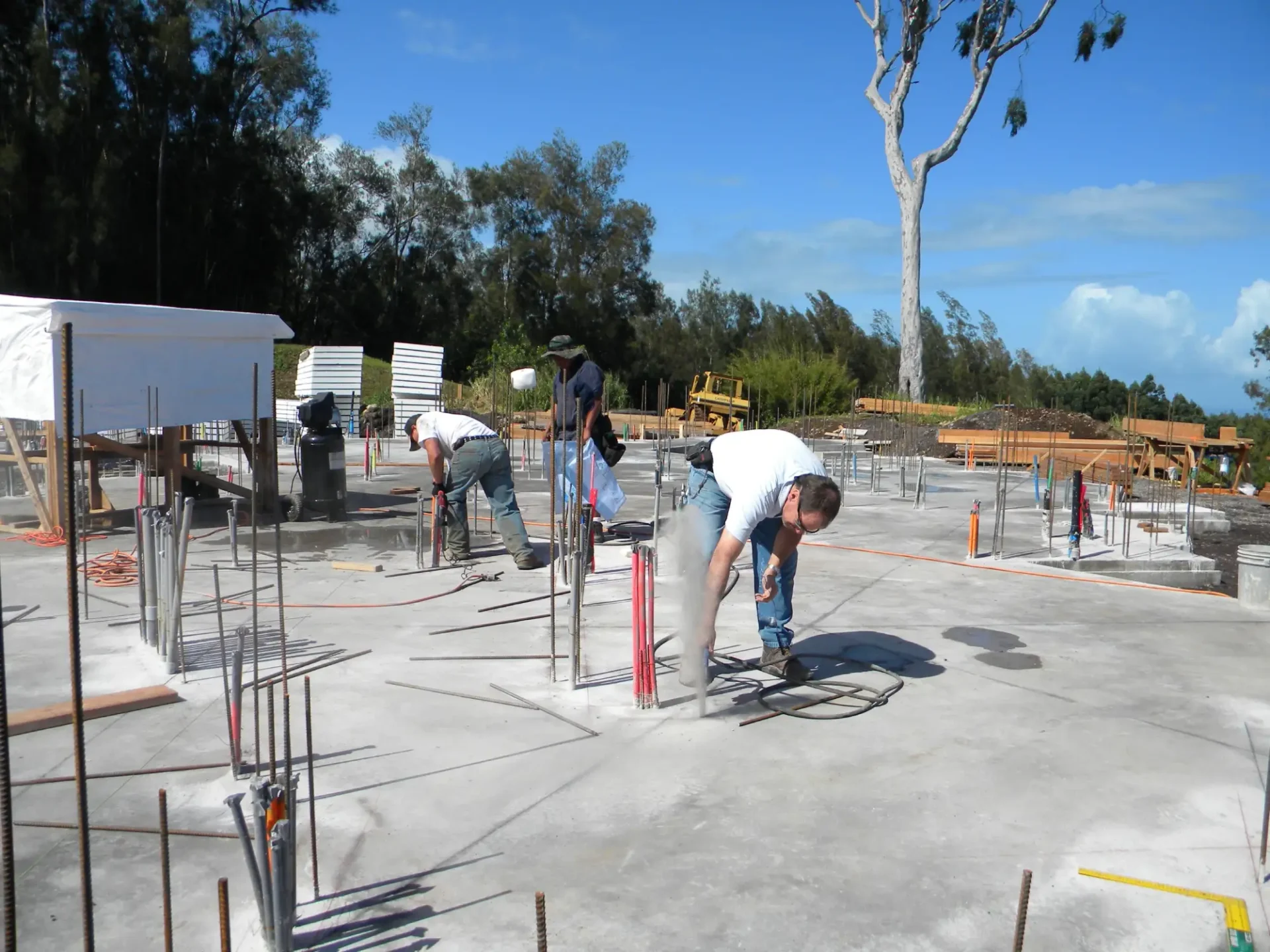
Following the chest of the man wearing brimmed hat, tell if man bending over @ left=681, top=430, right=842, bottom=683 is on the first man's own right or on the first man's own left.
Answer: on the first man's own left

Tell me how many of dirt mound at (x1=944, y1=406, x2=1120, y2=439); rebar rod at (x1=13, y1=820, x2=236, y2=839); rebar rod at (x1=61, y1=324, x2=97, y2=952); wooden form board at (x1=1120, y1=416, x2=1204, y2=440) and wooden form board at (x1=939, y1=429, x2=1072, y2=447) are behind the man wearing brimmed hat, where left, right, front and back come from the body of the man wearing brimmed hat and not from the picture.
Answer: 3

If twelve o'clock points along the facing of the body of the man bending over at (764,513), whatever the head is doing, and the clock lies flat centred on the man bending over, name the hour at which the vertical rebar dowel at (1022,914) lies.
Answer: The vertical rebar dowel is roughly at 1 o'clock from the man bending over.

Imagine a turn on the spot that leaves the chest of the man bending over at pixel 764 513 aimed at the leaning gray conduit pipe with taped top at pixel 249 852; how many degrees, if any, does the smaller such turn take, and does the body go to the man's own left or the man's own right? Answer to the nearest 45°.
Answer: approximately 90° to the man's own right

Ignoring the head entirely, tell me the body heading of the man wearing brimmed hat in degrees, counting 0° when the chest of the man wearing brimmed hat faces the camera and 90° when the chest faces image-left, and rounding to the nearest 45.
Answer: approximately 45°

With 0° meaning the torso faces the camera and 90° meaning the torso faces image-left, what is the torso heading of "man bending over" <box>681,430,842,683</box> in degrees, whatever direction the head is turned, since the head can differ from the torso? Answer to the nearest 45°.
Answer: approximately 315°

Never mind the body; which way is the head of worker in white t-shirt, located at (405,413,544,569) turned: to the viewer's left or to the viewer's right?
to the viewer's left

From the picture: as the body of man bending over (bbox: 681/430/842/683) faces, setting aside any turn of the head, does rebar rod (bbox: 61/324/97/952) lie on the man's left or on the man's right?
on the man's right

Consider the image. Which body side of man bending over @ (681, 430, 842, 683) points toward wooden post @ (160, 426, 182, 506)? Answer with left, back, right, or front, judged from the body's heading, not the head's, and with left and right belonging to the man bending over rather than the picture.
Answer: back
